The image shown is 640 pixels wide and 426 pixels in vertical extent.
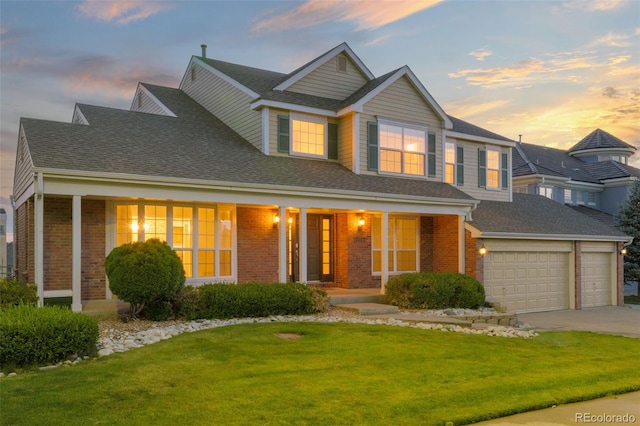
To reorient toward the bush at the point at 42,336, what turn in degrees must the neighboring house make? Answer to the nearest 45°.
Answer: approximately 45° to its right

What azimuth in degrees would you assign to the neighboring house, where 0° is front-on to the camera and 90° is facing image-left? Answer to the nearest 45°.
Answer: approximately 315°

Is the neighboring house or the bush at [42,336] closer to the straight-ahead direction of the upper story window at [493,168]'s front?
the bush

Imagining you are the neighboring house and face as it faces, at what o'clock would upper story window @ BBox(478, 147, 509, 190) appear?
The upper story window is roughly at 2 o'clock from the neighboring house.

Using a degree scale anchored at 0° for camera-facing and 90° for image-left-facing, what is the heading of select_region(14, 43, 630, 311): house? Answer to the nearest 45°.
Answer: approximately 315°

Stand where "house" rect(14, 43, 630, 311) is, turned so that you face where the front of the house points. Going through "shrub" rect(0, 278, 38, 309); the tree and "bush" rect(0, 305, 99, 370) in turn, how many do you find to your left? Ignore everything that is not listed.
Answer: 1
